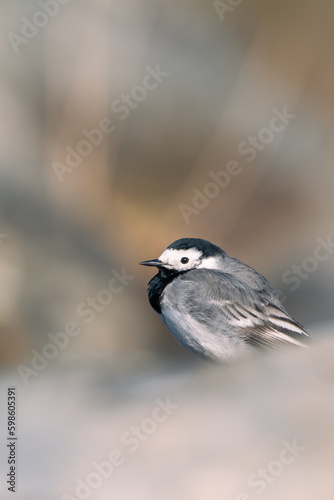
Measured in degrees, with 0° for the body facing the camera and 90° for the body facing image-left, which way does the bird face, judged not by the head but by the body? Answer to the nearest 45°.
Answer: approximately 90°
